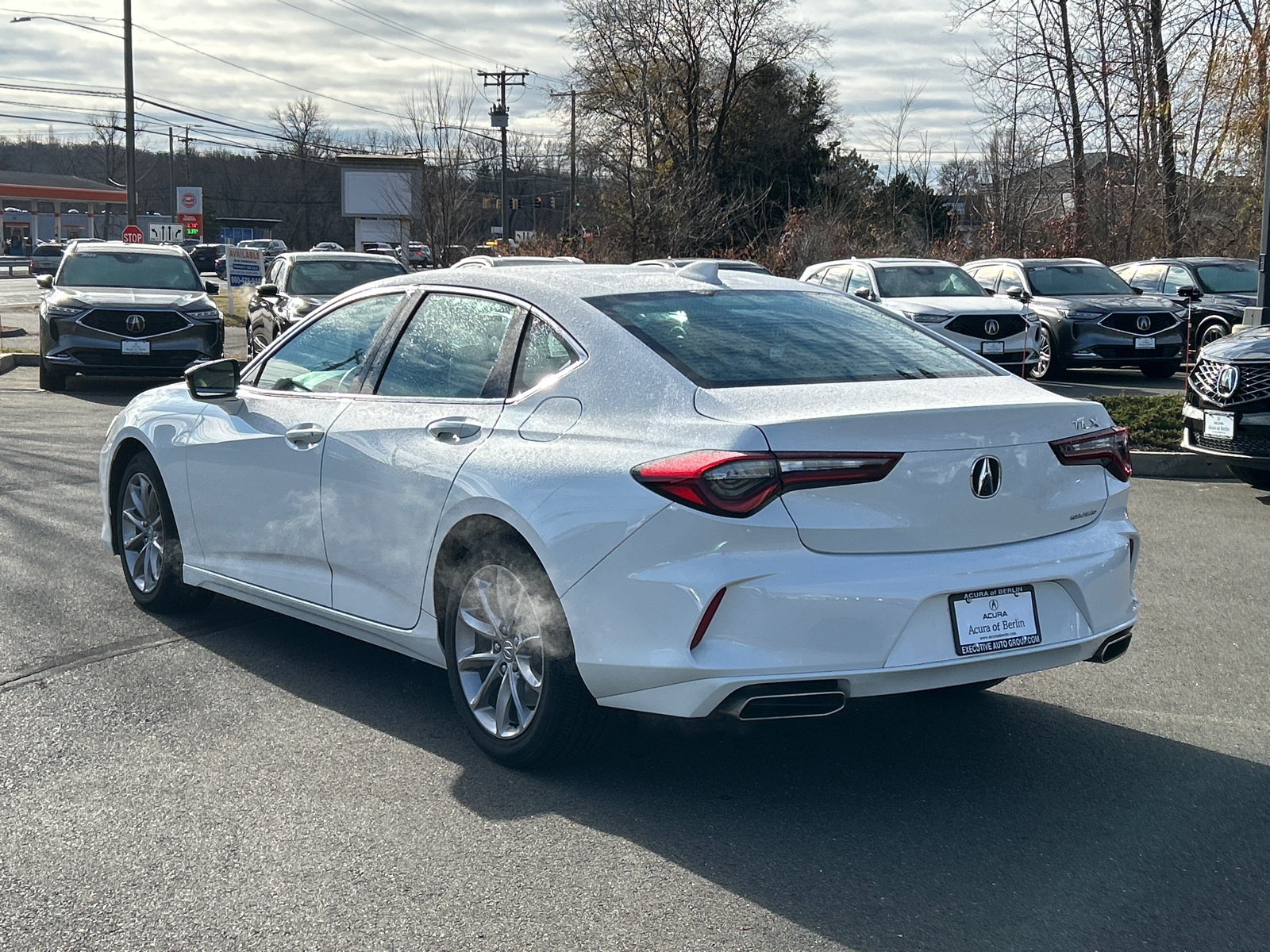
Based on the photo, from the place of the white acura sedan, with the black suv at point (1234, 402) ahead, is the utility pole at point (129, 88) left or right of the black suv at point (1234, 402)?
left

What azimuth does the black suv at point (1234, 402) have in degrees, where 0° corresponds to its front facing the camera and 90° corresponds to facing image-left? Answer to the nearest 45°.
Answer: approximately 45°

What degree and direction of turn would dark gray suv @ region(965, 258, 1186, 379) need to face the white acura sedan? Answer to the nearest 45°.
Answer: approximately 45° to its right

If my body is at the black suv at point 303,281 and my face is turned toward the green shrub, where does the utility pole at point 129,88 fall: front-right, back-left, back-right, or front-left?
back-left

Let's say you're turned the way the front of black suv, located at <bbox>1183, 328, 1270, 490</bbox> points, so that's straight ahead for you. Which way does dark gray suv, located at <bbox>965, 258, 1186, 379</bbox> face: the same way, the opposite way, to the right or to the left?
to the left

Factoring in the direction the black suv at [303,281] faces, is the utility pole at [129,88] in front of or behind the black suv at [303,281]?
behind

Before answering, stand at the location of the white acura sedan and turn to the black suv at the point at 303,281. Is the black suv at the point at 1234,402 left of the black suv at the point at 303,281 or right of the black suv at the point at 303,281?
right

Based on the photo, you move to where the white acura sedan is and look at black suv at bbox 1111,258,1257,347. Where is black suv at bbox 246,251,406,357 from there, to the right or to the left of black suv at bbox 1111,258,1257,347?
left

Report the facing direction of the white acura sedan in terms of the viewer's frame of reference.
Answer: facing away from the viewer and to the left of the viewer

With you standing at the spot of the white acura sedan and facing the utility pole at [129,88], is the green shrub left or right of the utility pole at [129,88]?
right

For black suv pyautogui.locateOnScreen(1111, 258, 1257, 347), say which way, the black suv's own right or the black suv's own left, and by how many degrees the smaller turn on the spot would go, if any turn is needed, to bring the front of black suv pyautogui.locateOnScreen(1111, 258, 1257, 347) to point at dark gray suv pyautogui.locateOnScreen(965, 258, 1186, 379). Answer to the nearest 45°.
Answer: approximately 45° to the black suv's own right
